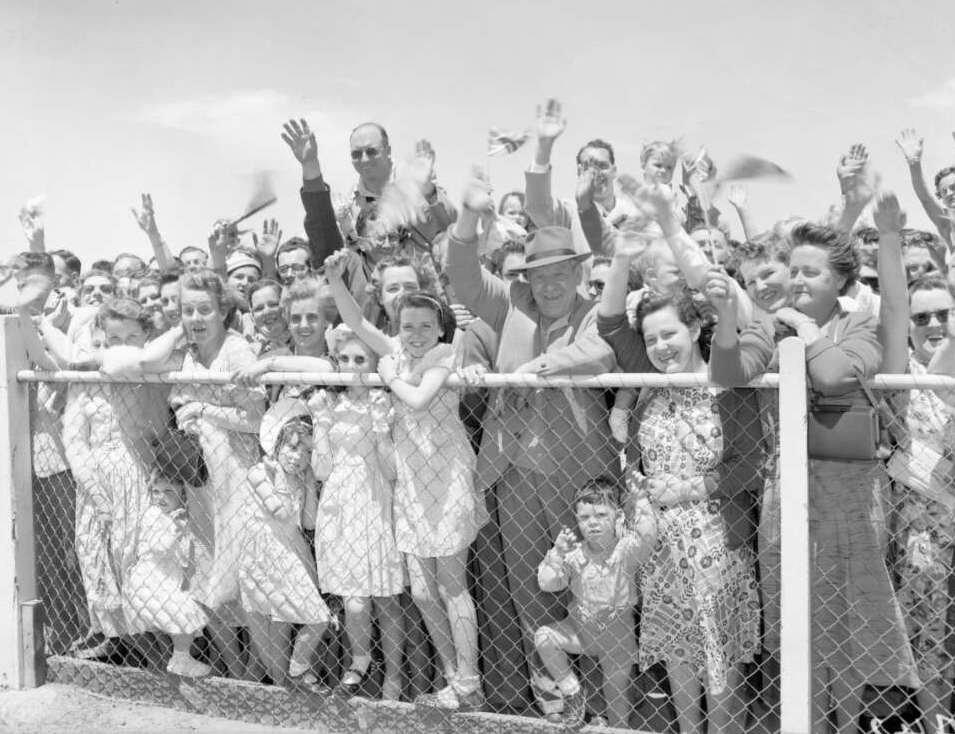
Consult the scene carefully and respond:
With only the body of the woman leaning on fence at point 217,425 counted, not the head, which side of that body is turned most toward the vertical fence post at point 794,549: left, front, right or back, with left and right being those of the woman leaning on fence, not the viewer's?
left

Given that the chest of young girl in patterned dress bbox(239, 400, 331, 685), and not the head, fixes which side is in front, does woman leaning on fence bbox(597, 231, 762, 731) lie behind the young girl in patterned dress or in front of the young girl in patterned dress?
in front

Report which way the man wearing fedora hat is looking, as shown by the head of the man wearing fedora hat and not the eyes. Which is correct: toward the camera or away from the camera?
toward the camera

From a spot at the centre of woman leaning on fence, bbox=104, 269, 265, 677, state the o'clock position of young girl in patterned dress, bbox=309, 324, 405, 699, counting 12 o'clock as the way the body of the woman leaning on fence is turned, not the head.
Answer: The young girl in patterned dress is roughly at 9 o'clock from the woman leaning on fence.

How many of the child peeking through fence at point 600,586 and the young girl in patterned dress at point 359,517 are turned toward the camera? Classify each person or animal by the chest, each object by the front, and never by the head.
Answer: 2

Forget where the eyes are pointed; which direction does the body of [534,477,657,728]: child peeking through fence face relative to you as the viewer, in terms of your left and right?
facing the viewer

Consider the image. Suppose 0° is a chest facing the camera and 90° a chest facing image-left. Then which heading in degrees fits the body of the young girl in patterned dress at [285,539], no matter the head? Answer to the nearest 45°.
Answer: approximately 315°

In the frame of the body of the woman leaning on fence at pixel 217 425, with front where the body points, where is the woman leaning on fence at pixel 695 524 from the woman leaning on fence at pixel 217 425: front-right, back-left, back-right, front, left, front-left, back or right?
left

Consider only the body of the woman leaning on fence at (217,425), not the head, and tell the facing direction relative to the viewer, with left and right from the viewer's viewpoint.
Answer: facing the viewer and to the left of the viewer

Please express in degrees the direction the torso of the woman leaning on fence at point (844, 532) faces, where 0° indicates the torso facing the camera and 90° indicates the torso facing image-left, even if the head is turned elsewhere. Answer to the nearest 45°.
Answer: approximately 45°

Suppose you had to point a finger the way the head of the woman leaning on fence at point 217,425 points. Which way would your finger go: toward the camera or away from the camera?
toward the camera

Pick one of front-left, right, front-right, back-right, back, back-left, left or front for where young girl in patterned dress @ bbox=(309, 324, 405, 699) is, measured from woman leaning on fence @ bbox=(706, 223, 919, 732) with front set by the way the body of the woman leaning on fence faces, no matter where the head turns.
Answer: front-right

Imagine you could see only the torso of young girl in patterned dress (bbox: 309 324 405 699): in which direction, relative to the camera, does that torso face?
toward the camera
